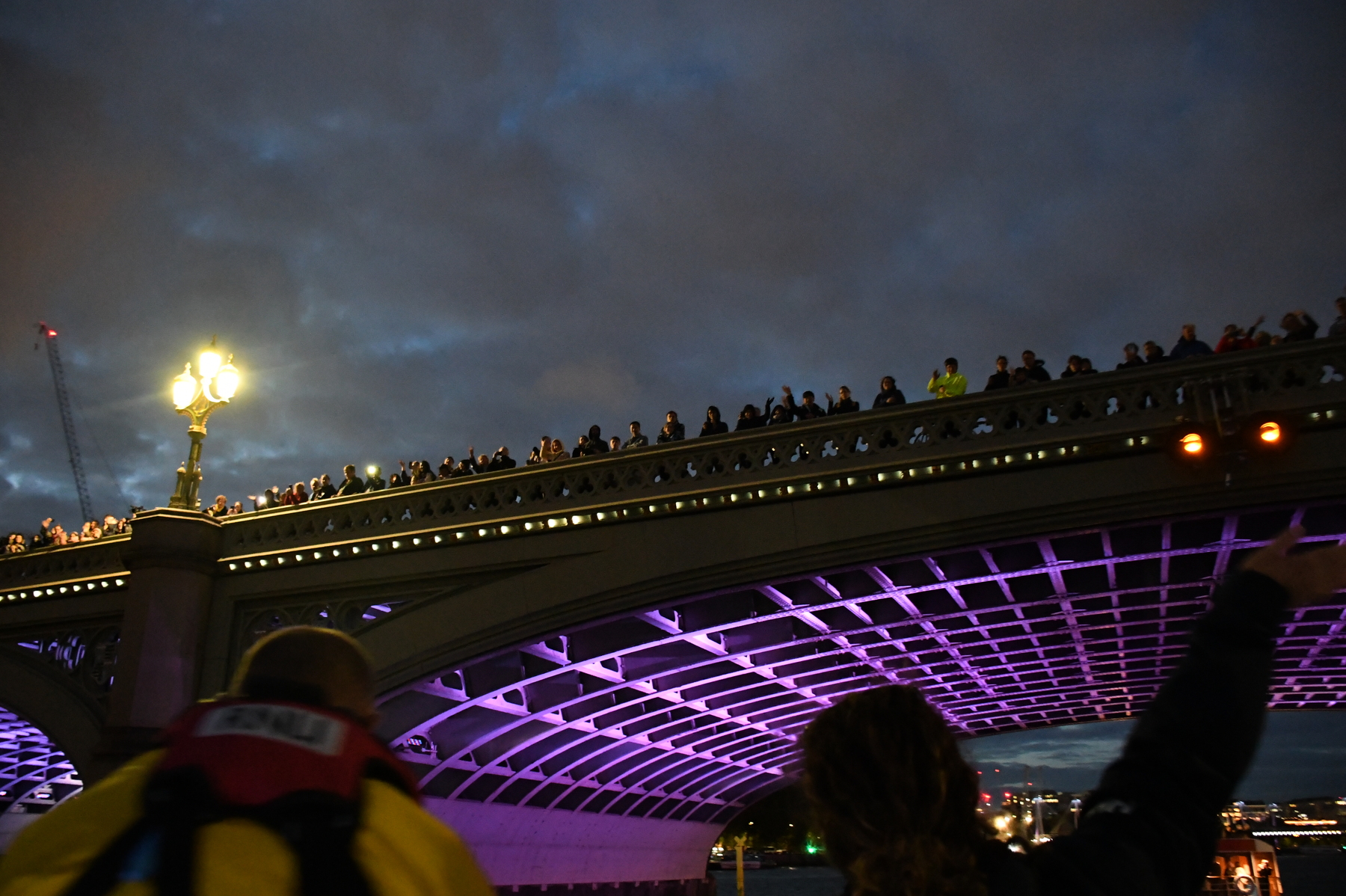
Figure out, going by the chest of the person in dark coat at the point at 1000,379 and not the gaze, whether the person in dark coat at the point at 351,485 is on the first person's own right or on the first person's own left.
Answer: on the first person's own right

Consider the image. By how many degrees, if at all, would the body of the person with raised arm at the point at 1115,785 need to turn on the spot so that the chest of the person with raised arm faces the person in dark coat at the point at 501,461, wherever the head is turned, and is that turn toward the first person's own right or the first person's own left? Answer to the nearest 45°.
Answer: approximately 45° to the first person's own left

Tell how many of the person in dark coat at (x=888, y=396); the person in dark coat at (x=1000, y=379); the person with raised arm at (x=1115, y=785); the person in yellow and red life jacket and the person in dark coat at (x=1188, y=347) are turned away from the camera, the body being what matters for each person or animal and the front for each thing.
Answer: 2

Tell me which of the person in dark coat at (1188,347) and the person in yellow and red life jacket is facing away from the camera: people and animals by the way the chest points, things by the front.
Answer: the person in yellow and red life jacket

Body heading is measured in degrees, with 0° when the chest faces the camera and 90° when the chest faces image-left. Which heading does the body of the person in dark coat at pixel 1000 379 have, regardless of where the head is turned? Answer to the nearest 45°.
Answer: approximately 0°

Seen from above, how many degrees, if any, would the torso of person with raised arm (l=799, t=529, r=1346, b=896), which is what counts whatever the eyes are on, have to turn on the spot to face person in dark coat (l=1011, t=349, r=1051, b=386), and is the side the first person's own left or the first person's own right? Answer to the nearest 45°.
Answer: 0° — they already face them

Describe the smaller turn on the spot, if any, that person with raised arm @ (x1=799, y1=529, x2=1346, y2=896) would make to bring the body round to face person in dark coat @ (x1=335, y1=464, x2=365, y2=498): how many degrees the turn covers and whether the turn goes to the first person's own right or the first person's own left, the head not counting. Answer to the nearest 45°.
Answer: approximately 45° to the first person's own left

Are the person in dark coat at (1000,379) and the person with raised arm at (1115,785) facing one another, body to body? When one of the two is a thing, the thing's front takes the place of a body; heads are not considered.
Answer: yes

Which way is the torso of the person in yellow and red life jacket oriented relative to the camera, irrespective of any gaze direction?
away from the camera

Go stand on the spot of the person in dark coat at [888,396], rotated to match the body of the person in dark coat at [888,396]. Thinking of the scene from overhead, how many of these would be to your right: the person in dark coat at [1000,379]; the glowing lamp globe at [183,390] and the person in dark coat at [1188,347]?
1

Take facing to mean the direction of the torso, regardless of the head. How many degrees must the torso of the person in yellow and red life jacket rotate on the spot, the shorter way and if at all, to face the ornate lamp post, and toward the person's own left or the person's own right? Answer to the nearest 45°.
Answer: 0° — they already face it

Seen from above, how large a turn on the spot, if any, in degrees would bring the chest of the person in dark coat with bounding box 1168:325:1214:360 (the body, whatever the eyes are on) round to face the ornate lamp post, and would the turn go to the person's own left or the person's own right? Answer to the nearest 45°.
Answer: approximately 90° to the person's own right

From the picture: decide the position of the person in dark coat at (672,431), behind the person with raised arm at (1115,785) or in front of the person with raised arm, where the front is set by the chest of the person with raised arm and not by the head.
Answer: in front

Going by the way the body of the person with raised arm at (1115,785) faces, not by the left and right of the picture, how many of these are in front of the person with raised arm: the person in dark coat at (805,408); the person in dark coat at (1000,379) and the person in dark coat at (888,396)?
3

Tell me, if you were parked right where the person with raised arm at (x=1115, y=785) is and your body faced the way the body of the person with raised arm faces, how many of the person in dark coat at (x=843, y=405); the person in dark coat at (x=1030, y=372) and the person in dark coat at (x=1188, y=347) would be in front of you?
3
